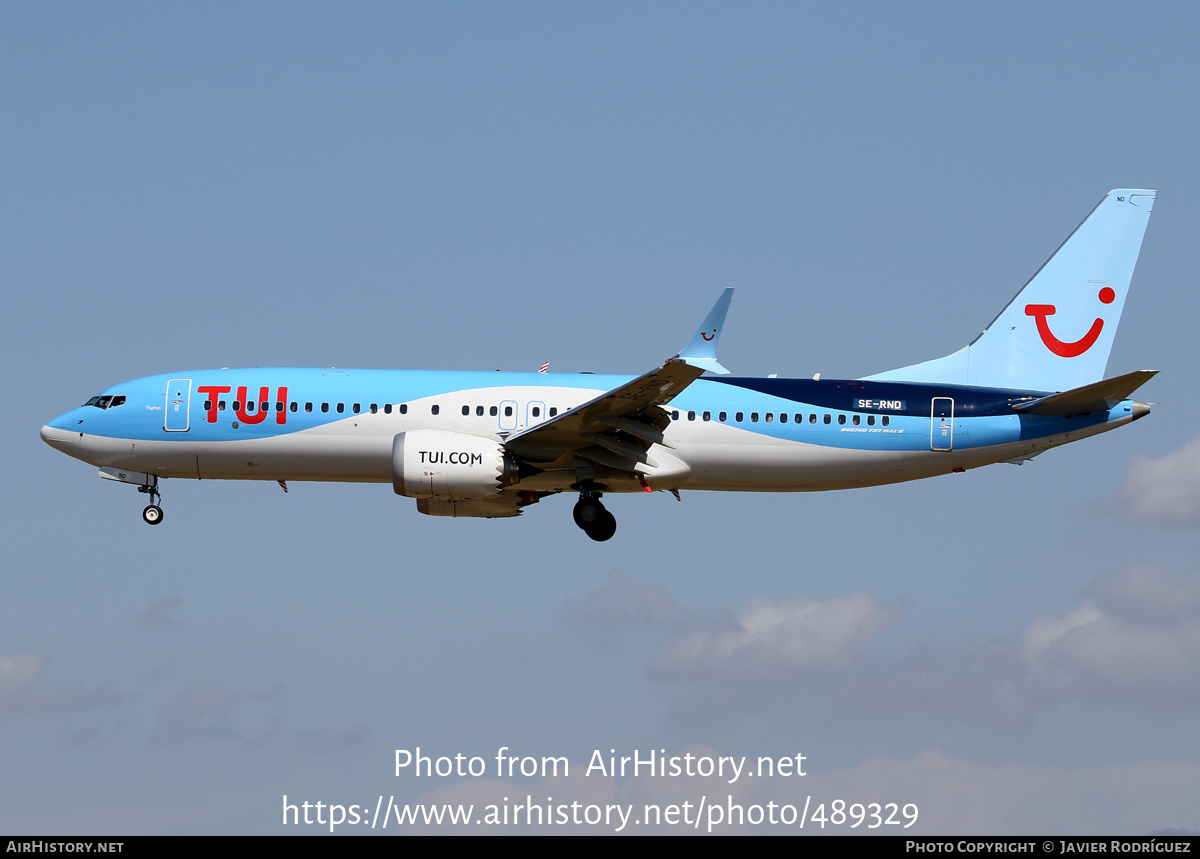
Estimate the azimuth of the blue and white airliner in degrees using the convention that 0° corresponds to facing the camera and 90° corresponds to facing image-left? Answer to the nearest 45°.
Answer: approximately 90°
